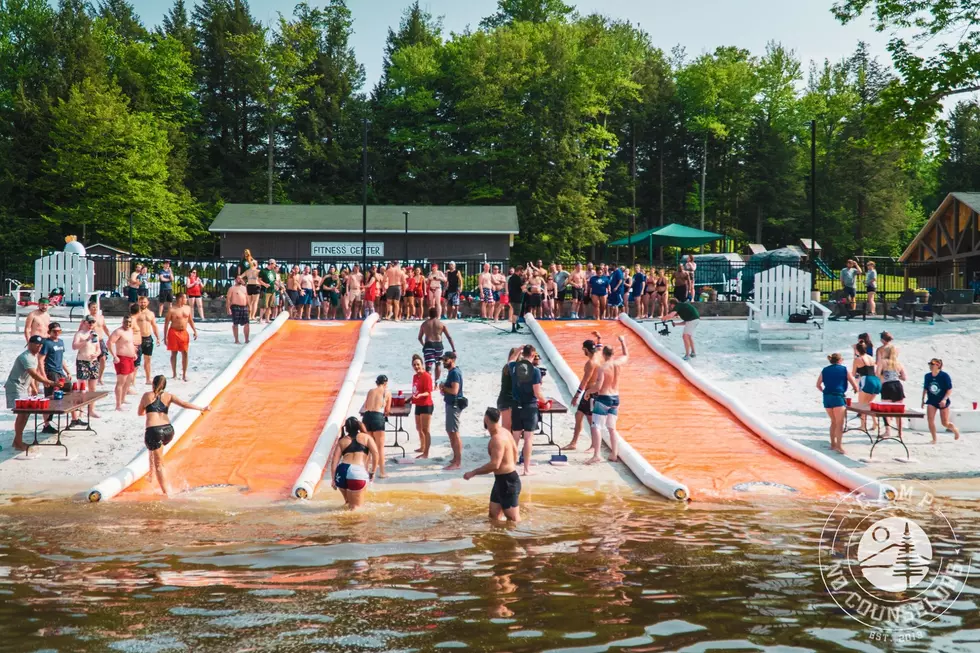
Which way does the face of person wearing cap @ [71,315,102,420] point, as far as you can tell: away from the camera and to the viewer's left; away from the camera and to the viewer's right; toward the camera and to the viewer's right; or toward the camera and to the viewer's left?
toward the camera and to the viewer's right

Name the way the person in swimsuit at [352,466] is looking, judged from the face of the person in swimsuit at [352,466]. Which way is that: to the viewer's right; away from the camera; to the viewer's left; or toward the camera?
away from the camera

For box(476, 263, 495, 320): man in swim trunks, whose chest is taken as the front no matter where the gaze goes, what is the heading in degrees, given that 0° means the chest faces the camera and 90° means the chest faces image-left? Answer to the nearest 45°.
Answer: approximately 0°

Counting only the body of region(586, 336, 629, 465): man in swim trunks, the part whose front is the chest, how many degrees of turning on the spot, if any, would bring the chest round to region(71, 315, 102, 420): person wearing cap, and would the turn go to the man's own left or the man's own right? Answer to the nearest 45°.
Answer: approximately 45° to the man's own left

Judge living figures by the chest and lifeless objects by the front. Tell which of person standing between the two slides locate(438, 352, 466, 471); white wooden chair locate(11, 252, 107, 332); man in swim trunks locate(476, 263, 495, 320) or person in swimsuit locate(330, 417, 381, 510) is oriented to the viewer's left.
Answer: the person standing between the two slides

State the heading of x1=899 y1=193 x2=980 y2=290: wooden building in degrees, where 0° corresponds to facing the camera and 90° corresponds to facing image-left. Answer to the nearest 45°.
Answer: approximately 45°

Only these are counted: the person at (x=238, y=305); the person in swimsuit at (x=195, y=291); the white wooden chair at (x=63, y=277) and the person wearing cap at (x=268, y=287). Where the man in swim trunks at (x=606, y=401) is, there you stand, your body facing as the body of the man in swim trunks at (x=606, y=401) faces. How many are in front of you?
4

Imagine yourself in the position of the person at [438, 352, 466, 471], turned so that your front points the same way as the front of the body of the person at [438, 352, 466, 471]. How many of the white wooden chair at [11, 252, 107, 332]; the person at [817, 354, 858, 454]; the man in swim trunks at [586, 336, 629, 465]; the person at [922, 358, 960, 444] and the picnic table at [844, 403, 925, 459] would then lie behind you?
4

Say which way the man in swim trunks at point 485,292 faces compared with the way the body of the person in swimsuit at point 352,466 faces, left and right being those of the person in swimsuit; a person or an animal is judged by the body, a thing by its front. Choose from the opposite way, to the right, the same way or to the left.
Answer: the opposite way

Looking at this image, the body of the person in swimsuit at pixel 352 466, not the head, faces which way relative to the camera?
away from the camera

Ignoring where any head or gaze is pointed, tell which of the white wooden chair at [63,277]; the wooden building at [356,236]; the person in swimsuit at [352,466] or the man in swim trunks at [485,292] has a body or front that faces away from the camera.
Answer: the person in swimsuit

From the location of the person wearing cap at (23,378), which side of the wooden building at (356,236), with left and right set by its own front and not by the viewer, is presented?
front

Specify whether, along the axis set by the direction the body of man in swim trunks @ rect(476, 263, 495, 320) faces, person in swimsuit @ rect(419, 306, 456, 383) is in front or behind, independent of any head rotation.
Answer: in front

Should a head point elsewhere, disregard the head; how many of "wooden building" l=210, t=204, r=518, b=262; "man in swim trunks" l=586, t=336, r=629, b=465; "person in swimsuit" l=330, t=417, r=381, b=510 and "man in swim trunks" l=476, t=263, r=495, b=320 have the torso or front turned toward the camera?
2
